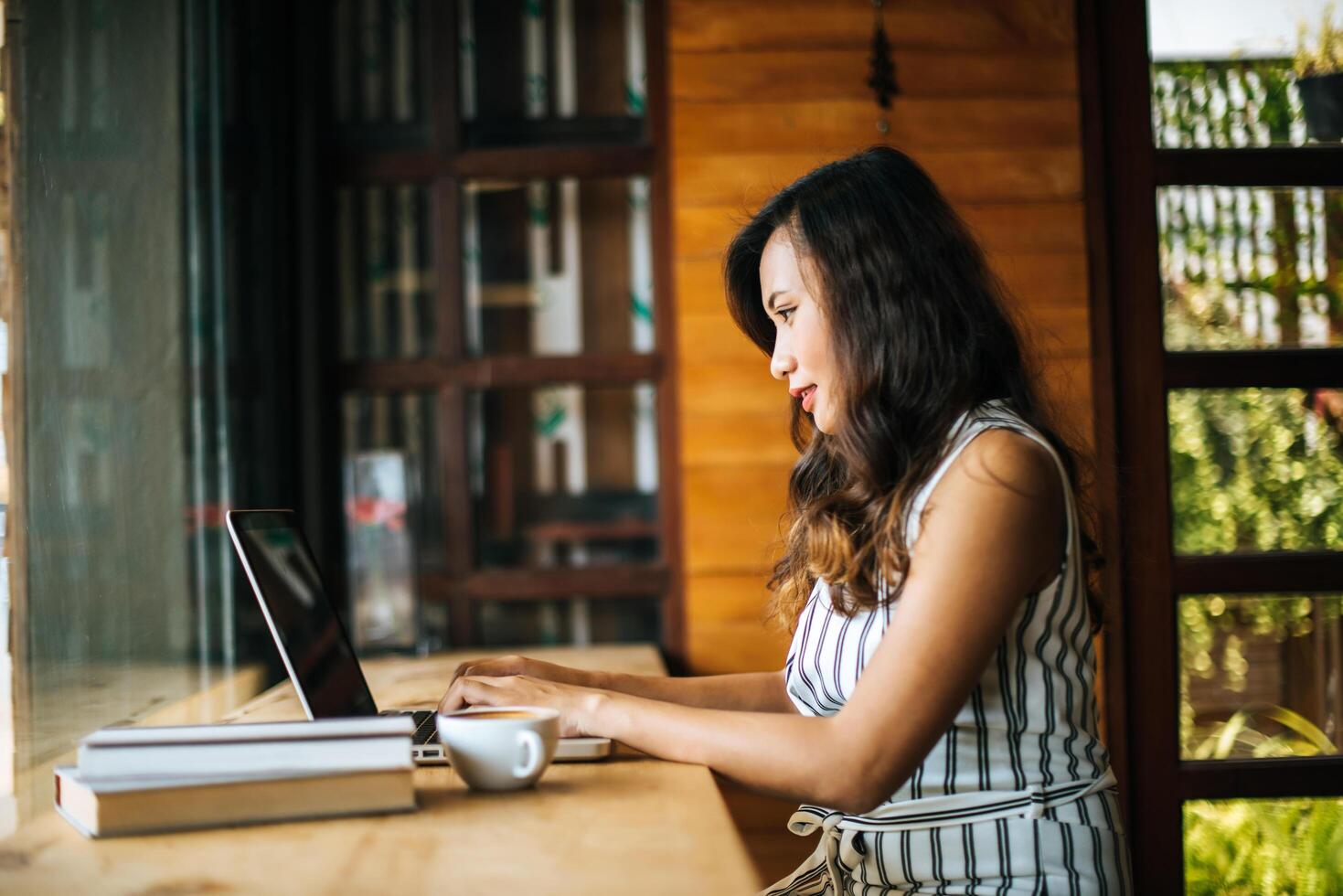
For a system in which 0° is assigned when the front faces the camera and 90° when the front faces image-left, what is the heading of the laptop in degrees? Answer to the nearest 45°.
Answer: approximately 270°

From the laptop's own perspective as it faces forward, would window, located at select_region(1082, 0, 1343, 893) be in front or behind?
in front

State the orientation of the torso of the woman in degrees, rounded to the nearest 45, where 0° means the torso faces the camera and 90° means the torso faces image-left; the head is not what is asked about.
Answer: approximately 90°

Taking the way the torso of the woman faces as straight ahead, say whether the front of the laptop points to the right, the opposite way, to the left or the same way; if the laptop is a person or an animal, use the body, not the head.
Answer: the opposite way

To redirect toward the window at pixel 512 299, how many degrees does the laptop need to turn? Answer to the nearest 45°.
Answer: approximately 90° to its left

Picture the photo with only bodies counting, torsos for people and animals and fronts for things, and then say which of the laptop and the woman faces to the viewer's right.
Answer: the laptop

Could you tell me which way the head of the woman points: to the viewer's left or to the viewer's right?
to the viewer's left

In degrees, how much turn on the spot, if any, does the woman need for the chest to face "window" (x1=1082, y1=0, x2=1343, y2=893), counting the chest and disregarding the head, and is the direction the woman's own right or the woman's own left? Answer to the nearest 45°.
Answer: approximately 135° to the woman's own right

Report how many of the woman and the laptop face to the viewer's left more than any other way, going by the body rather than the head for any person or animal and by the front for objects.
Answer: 1
